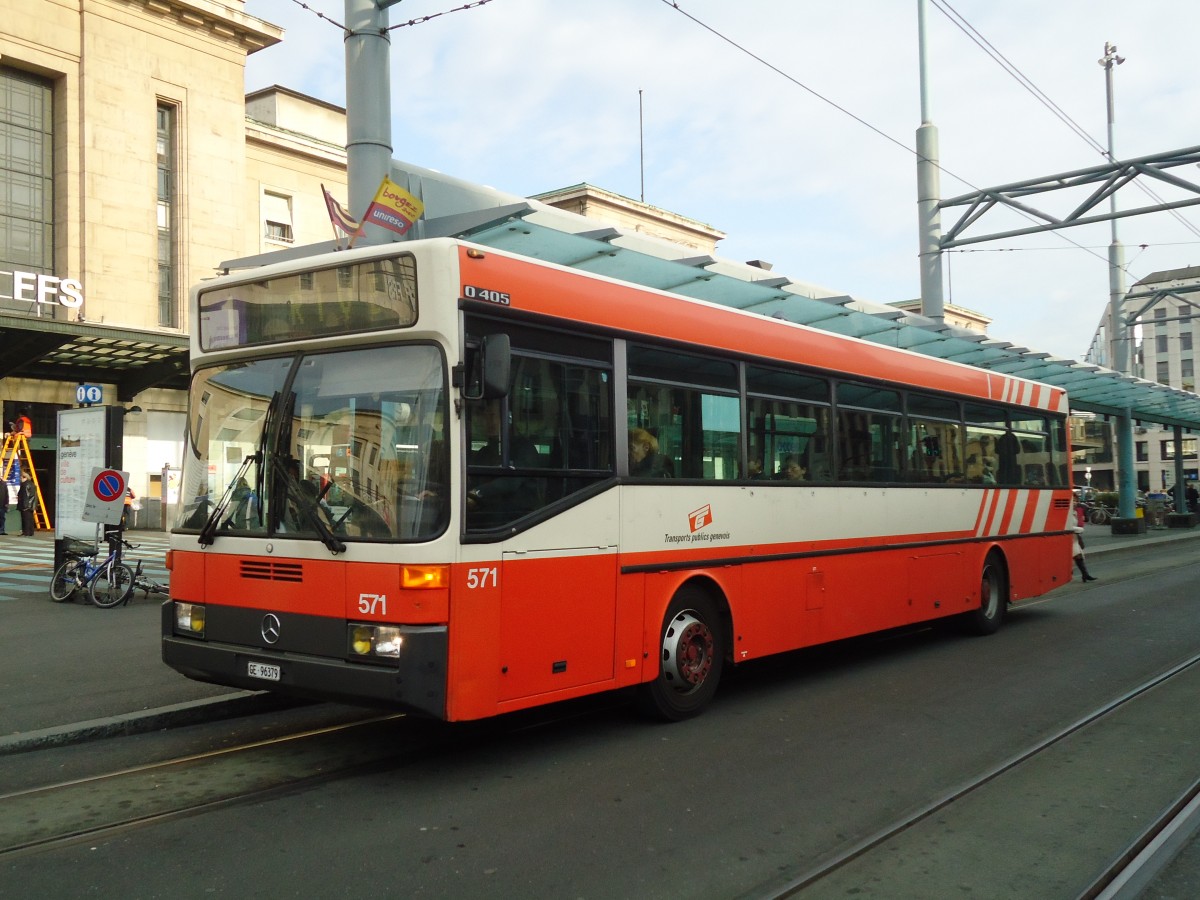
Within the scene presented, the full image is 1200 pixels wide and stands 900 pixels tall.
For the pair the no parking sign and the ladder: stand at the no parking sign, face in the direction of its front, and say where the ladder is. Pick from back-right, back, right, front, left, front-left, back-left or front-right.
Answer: back

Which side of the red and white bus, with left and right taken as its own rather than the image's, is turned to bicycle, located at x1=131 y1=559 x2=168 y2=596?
right

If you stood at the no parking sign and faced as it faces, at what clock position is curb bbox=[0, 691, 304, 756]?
The curb is roughly at 12 o'clock from the no parking sign.

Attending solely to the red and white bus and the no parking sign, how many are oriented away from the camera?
0

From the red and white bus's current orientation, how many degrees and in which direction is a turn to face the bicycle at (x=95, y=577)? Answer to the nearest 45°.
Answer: approximately 90° to its right

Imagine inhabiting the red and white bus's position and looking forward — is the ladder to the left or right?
on its right

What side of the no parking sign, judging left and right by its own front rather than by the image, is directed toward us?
front
